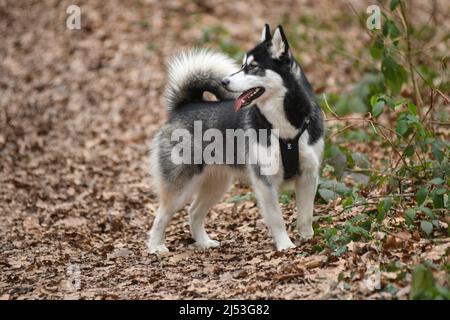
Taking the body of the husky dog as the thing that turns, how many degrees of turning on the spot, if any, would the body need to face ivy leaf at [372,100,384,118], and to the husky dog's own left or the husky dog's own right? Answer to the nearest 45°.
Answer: approximately 45° to the husky dog's own left

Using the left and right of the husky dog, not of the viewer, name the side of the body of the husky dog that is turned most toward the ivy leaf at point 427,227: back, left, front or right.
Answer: front

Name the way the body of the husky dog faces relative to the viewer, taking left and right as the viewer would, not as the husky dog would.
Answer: facing the viewer and to the right of the viewer

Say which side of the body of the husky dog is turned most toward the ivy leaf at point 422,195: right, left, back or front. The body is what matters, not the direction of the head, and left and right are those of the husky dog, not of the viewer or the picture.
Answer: front

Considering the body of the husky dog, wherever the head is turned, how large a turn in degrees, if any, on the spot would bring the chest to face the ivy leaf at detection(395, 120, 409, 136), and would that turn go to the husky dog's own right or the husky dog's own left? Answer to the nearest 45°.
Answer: approximately 45° to the husky dog's own left

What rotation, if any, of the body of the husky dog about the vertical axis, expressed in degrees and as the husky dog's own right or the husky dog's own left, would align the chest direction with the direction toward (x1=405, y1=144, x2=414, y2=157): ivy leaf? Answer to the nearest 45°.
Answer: approximately 45° to the husky dog's own left
